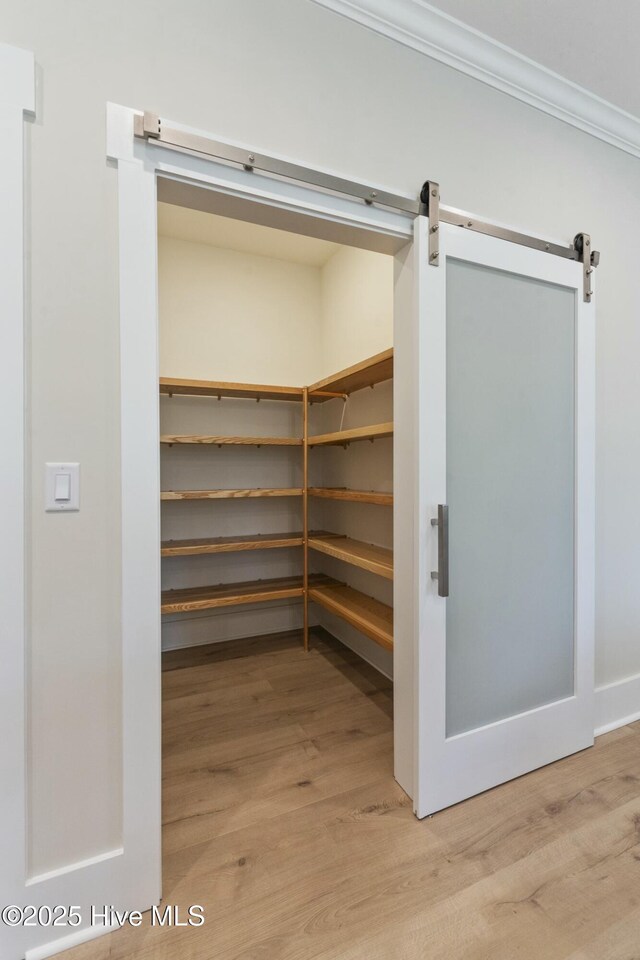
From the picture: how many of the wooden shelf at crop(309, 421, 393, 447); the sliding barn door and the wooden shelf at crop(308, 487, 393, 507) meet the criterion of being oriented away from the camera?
0

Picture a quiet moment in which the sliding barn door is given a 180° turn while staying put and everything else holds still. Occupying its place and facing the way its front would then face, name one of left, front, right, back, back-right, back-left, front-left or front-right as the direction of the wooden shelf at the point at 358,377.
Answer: front

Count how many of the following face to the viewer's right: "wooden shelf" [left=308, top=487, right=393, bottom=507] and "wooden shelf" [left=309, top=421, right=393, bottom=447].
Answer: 0

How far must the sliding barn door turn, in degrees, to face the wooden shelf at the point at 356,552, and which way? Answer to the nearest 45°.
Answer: approximately 180°

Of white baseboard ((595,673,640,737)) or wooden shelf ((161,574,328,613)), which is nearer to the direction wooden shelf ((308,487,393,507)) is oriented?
the wooden shelf

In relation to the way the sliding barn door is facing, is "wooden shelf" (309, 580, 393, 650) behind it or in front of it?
behind

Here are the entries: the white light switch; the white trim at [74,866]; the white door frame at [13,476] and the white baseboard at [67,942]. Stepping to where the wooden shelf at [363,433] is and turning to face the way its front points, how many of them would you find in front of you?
4

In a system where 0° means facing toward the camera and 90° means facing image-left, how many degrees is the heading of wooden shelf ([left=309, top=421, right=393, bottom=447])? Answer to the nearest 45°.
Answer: approximately 45°

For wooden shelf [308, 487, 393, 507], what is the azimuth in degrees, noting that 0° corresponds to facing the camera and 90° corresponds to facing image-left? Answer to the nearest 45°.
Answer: approximately 45°

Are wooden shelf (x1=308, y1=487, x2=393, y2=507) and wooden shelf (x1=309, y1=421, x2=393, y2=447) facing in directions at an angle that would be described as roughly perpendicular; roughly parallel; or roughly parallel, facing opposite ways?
roughly parallel

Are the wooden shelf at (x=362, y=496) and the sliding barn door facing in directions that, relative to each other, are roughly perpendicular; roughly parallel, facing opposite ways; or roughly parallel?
roughly perpendicular

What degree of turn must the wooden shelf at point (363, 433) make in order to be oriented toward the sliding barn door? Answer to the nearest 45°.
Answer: approximately 90° to its left

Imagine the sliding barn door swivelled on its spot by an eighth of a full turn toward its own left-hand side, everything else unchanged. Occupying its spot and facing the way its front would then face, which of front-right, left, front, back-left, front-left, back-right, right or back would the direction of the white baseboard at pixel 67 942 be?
back-right

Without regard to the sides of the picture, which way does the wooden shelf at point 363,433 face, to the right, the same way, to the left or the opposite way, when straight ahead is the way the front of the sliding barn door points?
to the right

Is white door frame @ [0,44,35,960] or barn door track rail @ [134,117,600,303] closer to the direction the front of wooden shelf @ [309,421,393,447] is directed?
the white door frame

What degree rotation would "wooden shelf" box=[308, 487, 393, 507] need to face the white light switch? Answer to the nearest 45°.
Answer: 0° — it already faces it

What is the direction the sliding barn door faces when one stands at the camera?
facing the viewer and to the right of the viewer
